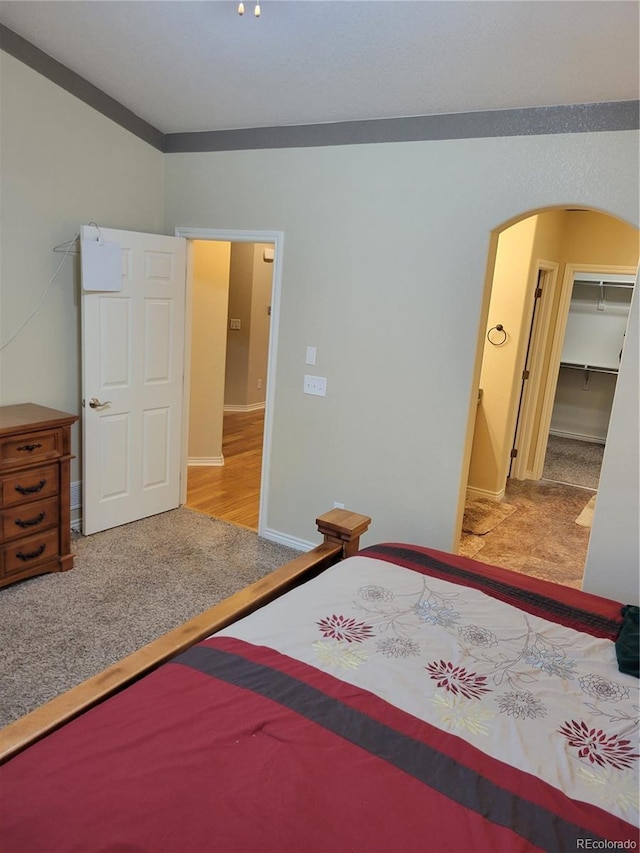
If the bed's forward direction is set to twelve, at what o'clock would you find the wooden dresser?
The wooden dresser is roughly at 12 o'clock from the bed.

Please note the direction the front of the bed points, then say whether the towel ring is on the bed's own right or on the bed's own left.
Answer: on the bed's own right

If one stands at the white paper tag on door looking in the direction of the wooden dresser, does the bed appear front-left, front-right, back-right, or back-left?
front-left

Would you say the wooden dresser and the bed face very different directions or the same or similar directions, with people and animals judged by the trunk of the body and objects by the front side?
very different directions

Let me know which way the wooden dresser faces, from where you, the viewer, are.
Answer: facing the viewer and to the right of the viewer

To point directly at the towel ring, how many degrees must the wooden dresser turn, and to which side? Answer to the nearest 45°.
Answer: approximately 45° to its left

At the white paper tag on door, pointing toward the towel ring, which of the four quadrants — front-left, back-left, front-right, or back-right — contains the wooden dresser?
back-right

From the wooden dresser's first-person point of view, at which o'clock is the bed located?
The bed is roughly at 1 o'clock from the wooden dresser.

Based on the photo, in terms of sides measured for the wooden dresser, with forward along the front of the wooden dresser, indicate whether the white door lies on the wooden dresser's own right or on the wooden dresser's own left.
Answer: on the wooden dresser's own left

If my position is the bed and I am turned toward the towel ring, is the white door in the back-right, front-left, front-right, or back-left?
front-left

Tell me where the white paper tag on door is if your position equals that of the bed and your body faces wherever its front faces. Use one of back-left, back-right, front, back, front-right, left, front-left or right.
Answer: front

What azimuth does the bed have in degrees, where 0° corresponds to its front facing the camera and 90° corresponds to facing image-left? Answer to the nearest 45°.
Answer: approximately 135°

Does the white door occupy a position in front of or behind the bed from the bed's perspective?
in front
